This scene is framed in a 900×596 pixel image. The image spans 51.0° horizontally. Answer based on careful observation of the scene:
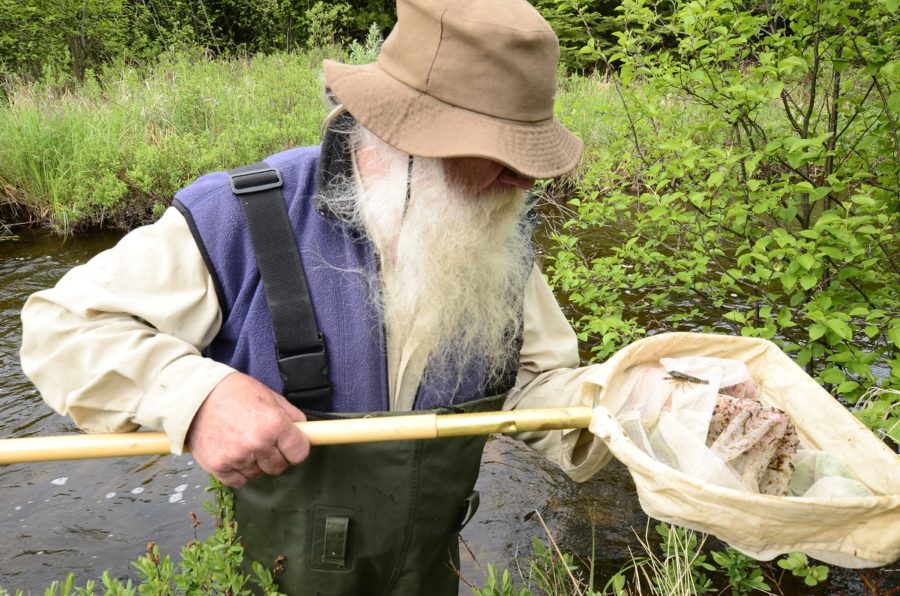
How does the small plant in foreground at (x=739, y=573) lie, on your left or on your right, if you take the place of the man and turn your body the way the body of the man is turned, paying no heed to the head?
on your left

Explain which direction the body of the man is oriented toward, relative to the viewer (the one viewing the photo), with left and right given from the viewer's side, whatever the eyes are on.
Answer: facing the viewer and to the right of the viewer

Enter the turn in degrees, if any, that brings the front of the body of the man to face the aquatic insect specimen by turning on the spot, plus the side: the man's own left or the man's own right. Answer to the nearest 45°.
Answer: approximately 45° to the man's own left

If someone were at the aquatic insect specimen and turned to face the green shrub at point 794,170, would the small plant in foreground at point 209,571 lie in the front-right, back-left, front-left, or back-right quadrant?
back-left

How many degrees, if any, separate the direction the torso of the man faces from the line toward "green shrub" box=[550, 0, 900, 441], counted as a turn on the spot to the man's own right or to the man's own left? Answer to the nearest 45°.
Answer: approximately 90° to the man's own left

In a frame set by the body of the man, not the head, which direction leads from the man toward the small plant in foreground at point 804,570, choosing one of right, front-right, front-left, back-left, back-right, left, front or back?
front-left

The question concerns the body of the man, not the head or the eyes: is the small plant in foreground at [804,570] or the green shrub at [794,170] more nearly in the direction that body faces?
the small plant in foreground

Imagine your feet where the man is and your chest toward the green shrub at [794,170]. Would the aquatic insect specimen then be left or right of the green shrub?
right
